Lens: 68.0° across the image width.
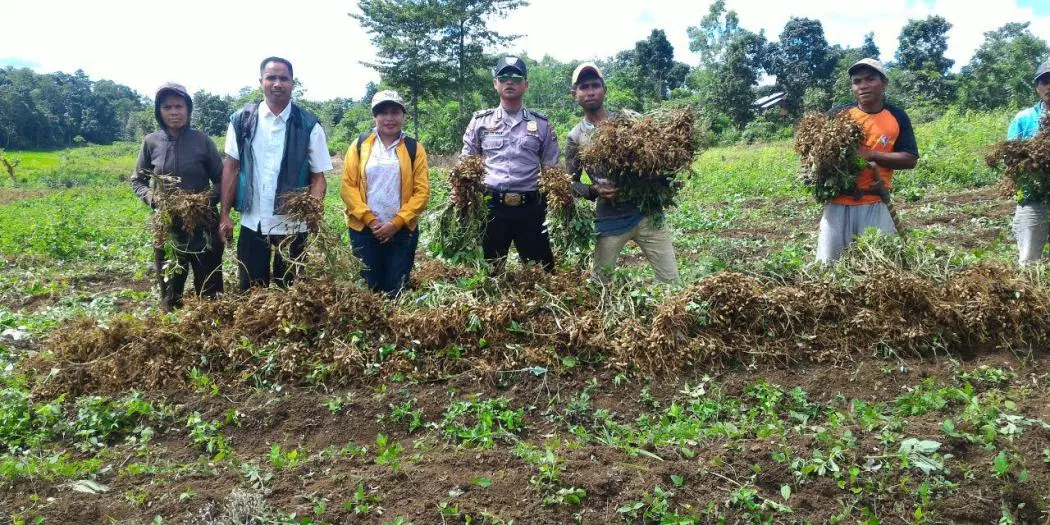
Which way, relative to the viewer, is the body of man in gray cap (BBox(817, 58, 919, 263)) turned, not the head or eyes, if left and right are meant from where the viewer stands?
facing the viewer and to the left of the viewer

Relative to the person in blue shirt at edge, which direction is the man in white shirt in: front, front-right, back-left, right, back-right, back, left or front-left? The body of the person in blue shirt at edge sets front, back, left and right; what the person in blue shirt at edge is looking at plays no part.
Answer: front-right

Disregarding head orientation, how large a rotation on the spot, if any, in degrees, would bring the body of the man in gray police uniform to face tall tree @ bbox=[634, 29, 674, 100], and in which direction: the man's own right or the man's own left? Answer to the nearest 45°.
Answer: approximately 180°

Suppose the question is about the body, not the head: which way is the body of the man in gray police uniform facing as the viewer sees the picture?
toward the camera

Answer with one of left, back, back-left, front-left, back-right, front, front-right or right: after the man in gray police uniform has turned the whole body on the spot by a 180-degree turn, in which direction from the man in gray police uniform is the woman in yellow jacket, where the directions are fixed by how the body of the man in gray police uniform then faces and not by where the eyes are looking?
left

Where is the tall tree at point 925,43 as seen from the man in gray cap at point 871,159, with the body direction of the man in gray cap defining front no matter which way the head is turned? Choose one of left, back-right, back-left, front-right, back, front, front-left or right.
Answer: back-right

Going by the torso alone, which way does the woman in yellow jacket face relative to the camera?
toward the camera

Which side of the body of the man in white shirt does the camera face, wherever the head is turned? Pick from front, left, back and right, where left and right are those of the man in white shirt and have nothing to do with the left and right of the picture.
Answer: front

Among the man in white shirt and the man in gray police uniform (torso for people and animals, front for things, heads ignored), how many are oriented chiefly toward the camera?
2

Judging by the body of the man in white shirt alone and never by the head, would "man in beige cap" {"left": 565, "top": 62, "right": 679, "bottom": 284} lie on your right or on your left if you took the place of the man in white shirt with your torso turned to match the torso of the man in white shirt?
on your left
